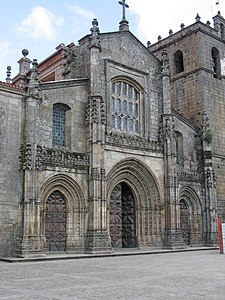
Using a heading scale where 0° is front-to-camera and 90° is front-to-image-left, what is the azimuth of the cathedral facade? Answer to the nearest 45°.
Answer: approximately 315°
